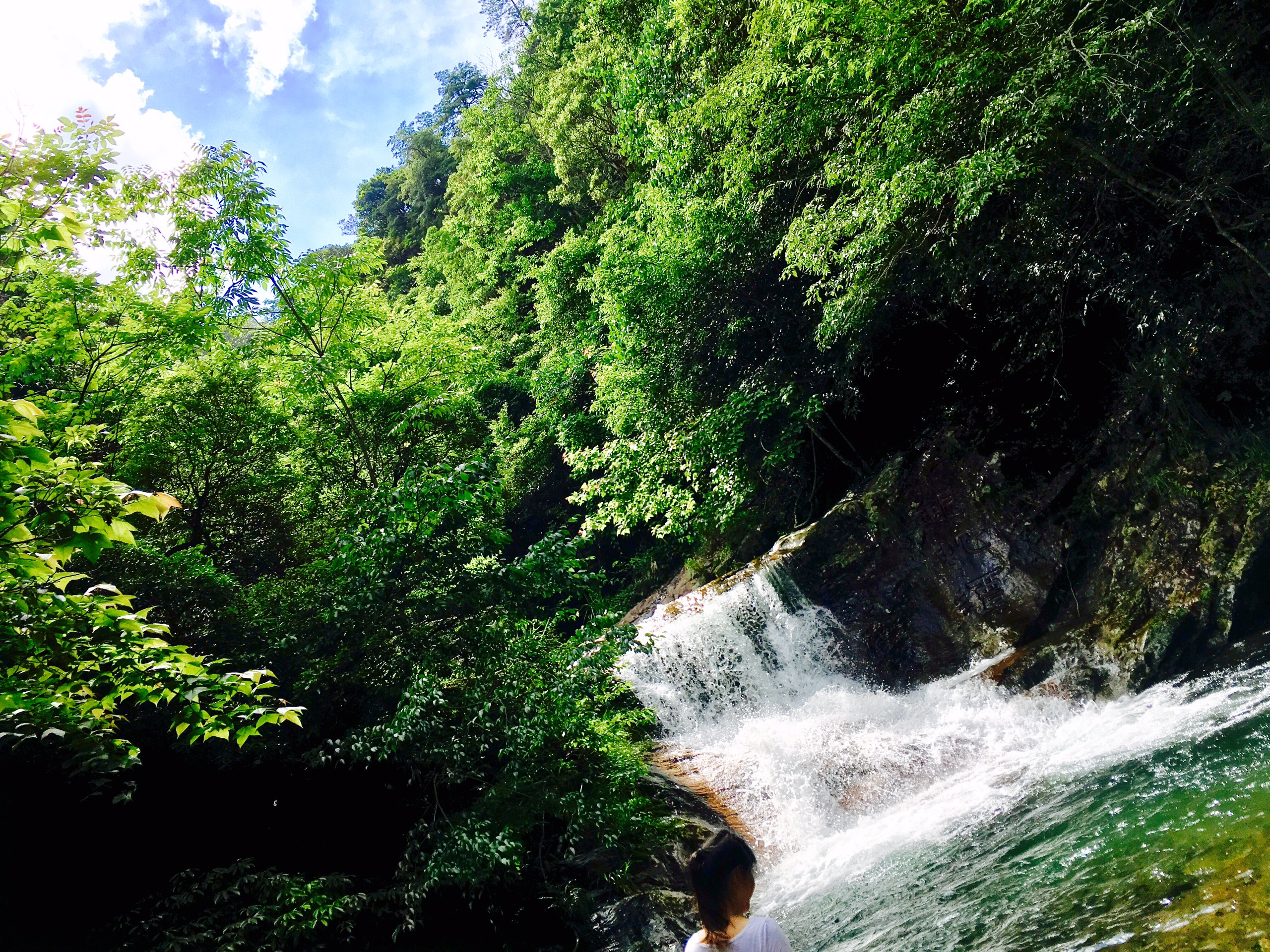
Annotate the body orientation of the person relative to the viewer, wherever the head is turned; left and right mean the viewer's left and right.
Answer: facing away from the viewer and to the right of the viewer

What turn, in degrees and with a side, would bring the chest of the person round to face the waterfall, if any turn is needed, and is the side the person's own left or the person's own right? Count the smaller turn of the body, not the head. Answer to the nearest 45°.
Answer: approximately 45° to the person's own left
